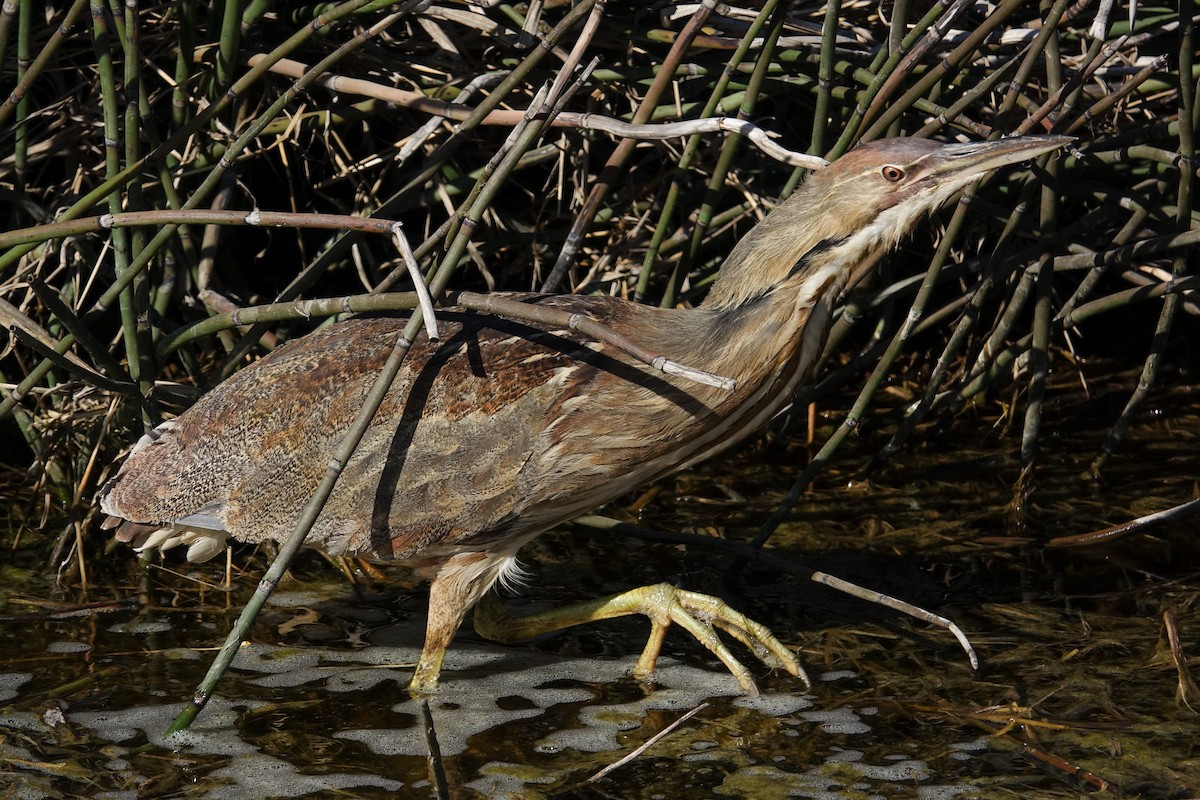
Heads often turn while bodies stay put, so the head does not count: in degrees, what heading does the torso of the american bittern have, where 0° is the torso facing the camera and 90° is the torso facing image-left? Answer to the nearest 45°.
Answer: approximately 270°
